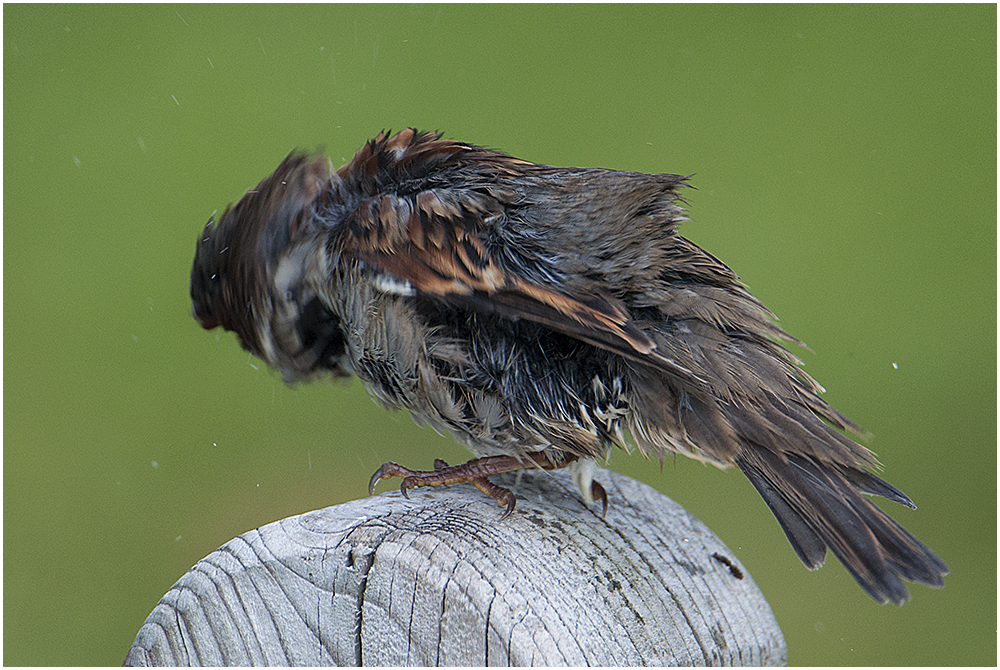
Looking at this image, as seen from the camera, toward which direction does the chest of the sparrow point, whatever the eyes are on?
to the viewer's left
